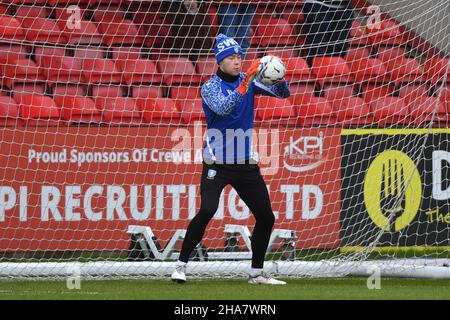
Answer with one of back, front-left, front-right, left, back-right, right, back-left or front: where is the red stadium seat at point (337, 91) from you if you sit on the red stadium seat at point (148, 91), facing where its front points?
left

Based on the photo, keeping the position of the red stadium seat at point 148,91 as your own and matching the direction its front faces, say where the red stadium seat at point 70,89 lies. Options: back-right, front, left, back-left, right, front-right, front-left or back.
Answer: right

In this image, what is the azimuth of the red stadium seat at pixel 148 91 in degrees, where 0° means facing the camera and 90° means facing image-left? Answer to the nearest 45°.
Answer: approximately 0°

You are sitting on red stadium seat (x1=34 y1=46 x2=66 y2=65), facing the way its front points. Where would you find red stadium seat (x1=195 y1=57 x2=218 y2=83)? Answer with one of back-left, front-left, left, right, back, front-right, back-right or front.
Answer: left

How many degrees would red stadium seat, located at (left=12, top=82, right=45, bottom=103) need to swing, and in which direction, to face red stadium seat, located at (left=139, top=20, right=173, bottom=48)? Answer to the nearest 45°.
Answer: approximately 90° to its left

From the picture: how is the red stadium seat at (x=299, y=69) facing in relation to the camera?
toward the camera

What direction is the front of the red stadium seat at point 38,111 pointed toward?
toward the camera

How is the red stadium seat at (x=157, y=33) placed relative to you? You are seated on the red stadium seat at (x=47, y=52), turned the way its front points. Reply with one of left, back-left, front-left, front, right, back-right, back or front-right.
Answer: left

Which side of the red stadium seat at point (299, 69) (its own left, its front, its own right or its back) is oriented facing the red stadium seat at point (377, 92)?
left

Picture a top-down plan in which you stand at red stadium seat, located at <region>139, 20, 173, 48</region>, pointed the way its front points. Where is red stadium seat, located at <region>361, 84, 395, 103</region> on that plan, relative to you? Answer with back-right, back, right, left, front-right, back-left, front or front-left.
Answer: left

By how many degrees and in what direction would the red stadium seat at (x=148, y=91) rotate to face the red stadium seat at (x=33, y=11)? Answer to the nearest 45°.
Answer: approximately 90° to its right
